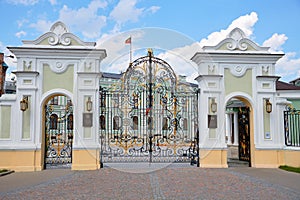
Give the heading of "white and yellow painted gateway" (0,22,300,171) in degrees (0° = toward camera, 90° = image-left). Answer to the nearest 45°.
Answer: approximately 0°
